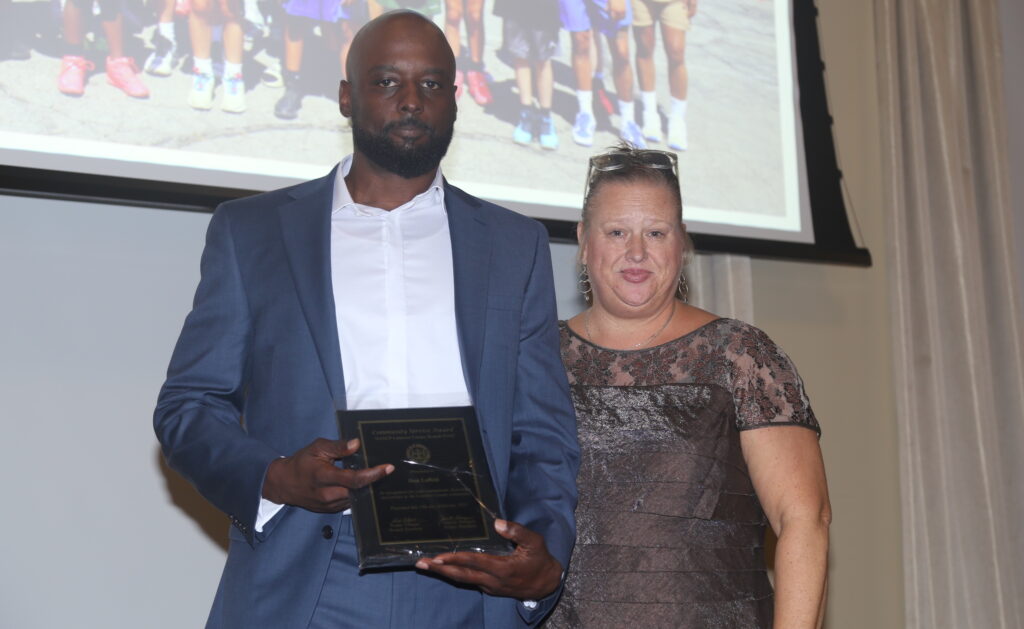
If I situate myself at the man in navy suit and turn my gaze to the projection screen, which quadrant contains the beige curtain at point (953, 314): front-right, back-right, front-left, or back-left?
front-right

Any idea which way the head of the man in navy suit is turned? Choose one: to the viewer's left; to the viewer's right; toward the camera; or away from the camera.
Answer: toward the camera

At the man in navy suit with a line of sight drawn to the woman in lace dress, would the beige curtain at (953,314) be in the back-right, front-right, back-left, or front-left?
front-left

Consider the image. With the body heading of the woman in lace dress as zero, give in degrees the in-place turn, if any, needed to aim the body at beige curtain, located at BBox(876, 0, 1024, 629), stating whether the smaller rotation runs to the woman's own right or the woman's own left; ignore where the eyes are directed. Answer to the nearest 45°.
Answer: approximately 135° to the woman's own left

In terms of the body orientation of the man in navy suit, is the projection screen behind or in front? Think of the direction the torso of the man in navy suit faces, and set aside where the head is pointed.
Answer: behind

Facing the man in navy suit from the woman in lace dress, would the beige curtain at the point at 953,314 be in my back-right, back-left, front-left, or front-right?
back-right

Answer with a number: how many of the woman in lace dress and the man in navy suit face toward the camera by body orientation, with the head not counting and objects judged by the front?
2

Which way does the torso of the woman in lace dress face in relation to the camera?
toward the camera

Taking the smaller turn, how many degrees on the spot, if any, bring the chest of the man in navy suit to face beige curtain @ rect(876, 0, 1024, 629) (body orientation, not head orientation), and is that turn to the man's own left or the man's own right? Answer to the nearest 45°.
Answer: approximately 135° to the man's own left

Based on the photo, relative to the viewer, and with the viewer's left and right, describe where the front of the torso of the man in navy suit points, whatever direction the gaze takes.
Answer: facing the viewer

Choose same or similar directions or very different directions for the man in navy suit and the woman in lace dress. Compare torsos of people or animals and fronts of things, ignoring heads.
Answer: same or similar directions

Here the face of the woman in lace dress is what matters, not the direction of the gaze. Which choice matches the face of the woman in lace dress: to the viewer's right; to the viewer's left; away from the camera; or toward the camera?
toward the camera

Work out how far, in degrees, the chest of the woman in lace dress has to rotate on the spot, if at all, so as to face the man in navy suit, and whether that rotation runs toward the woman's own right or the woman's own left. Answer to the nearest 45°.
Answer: approximately 45° to the woman's own right

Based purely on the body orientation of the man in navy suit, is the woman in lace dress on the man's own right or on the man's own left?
on the man's own left
